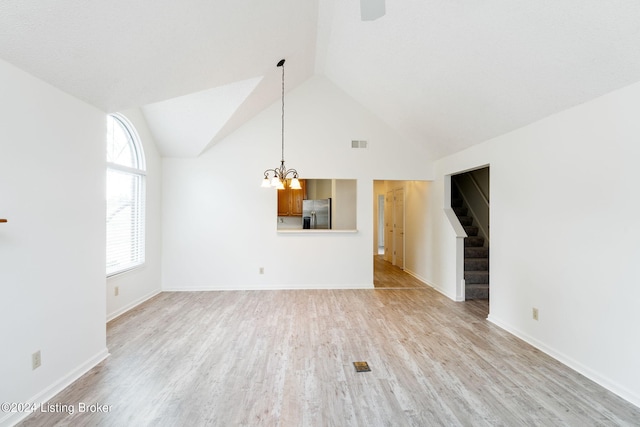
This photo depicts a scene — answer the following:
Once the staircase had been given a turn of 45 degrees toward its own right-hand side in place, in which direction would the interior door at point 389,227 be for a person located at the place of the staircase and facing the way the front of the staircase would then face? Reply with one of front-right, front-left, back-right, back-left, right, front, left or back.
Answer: right

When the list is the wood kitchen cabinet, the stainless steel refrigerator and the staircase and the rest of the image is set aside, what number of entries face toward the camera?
3

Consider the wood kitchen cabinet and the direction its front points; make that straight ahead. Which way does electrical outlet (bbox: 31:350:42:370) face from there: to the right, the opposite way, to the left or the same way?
to the left

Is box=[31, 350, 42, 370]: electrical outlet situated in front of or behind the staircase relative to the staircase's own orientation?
in front

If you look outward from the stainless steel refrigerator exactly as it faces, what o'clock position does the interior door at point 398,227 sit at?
The interior door is roughly at 9 o'clock from the stainless steel refrigerator.

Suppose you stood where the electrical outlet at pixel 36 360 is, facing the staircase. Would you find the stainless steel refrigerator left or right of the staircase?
left

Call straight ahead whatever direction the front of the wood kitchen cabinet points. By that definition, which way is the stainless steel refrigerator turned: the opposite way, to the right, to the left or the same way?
the same way

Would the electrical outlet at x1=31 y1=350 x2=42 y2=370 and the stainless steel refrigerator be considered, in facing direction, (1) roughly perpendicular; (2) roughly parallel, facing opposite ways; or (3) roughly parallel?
roughly perpendicular

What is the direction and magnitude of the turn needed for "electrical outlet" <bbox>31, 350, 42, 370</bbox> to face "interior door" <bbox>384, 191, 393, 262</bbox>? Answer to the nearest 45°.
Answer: approximately 45° to its left

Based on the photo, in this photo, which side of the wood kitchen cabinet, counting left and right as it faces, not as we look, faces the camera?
front

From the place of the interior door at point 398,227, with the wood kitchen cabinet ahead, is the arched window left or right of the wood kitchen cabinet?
left

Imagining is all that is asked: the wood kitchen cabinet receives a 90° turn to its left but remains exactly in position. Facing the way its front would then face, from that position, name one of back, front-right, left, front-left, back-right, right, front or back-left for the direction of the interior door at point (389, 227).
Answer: front

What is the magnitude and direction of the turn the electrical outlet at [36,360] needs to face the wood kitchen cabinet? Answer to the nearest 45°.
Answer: approximately 90° to its left

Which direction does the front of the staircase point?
toward the camera

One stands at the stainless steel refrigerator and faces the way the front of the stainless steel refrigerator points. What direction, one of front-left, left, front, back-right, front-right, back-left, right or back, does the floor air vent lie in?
front
